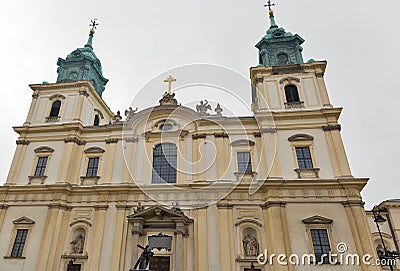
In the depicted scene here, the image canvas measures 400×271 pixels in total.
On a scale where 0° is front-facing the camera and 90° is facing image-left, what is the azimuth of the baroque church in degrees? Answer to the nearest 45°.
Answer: approximately 0°

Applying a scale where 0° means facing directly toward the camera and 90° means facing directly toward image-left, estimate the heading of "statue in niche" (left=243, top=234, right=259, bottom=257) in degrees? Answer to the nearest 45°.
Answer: approximately 0°
